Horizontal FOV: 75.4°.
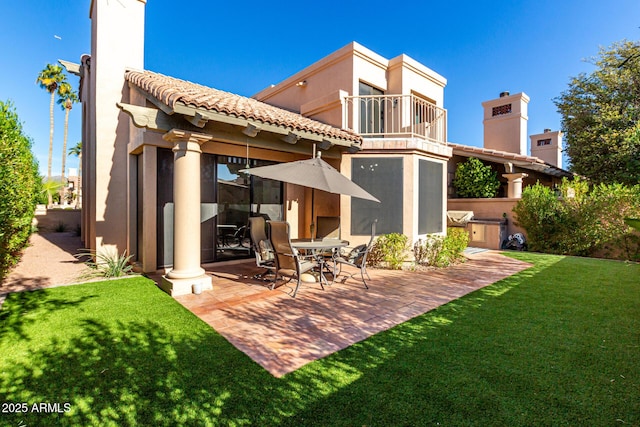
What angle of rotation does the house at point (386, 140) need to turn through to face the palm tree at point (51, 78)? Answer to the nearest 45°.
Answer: approximately 180°

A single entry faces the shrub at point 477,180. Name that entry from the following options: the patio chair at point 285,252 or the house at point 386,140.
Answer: the patio chair

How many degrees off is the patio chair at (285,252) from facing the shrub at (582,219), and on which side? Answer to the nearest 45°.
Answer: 0° — it already faces it

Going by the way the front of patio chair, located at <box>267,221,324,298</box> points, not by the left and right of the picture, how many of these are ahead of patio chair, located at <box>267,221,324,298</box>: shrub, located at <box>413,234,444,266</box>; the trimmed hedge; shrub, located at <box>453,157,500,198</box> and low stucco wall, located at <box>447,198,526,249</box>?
3

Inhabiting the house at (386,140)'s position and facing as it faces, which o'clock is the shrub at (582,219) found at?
The shrub is roughly at 10 o'clock from the house.

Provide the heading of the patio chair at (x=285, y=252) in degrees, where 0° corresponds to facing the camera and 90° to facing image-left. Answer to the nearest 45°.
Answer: approximately 225°

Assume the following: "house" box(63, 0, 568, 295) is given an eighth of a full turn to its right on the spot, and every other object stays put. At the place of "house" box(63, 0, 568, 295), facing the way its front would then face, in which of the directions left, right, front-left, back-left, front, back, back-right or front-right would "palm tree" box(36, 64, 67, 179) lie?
back-right

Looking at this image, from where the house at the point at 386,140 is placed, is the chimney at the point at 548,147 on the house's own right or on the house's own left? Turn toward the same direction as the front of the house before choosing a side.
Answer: on the house's own left
